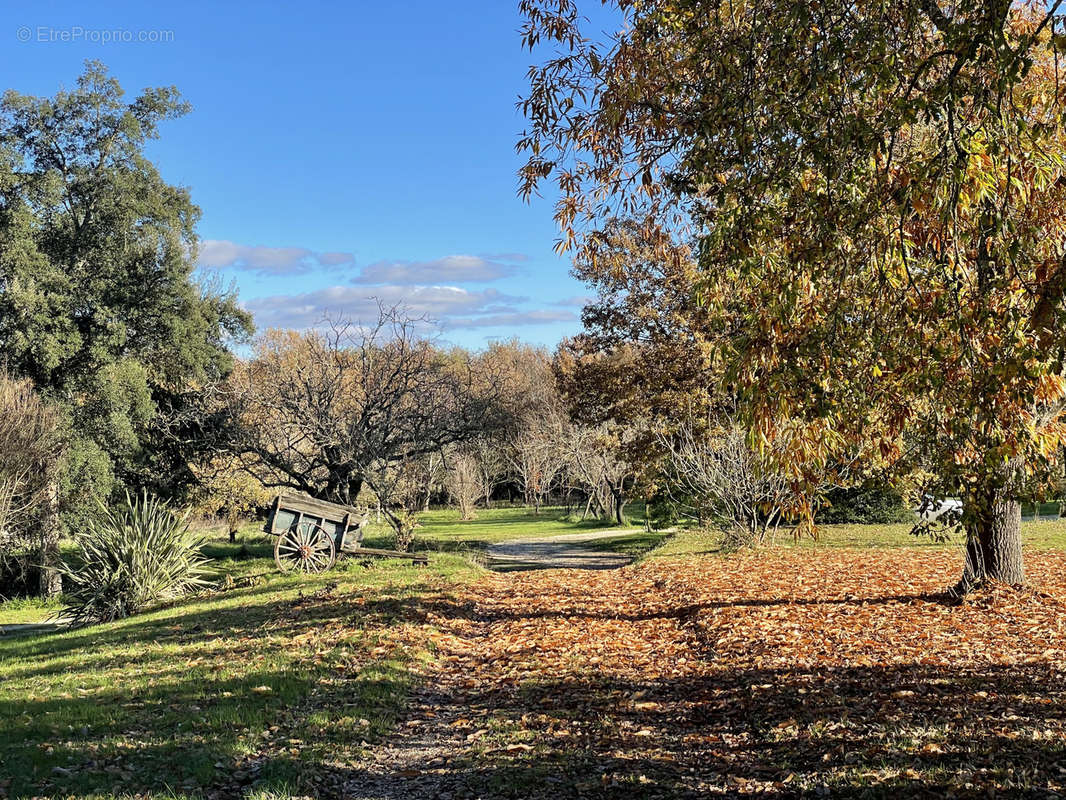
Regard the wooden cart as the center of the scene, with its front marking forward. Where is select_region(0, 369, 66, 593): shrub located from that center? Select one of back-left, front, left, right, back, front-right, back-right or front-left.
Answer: back-left

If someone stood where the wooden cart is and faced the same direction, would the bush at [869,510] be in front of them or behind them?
in front

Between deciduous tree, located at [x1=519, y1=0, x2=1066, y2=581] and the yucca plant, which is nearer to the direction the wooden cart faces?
the deciduous tree

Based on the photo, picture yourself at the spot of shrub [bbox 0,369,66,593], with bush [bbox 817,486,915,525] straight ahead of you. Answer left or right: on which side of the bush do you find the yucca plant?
right

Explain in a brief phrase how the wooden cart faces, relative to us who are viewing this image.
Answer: facing to the right of the viewer

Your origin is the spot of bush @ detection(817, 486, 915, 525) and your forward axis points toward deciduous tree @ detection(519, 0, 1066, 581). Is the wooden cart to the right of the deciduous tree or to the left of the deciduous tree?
right

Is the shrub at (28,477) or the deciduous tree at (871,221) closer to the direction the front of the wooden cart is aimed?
the deciduous tree

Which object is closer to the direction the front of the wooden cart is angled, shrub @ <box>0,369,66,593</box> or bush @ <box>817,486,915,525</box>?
the bush
